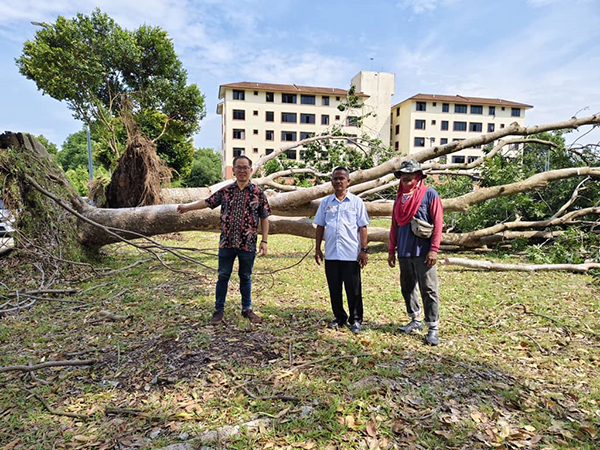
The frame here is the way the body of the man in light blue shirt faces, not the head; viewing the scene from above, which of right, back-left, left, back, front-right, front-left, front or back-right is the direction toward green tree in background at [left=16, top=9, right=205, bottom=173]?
back-right

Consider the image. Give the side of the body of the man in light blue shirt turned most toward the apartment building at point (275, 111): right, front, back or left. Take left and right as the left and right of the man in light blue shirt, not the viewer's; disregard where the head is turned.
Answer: back

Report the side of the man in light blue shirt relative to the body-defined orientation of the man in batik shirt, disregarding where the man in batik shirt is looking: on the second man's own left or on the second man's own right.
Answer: on the second man's own left

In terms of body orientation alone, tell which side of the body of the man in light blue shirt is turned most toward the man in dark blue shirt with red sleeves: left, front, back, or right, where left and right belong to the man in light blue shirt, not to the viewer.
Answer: left

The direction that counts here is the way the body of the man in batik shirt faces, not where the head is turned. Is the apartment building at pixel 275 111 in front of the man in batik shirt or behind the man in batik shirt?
behind

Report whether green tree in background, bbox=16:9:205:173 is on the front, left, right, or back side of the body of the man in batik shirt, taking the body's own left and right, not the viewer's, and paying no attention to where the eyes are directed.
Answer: back

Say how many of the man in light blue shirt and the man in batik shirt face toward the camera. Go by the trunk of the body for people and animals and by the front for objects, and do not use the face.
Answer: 2

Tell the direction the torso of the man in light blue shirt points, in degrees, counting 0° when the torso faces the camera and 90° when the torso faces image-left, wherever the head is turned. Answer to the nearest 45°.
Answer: approximately 0°
